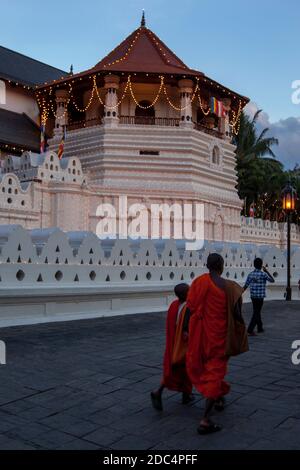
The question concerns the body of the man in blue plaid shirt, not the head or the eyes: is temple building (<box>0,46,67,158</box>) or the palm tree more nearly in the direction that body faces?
the palm tree

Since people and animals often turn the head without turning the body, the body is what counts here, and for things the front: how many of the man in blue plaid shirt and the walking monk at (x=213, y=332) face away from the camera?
2

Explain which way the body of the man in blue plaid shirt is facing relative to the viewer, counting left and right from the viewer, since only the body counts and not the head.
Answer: facing away from the viewer

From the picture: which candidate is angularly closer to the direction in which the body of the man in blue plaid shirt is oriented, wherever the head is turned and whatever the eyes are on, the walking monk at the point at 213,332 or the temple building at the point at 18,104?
the temple building

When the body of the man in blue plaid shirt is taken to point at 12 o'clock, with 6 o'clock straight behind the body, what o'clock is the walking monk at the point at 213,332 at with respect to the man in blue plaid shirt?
The walking monk is roughly at 6 o'clock from the man in blue plaid shirt.

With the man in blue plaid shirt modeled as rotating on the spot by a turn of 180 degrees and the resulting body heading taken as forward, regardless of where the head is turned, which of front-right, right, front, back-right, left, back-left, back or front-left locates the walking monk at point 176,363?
front

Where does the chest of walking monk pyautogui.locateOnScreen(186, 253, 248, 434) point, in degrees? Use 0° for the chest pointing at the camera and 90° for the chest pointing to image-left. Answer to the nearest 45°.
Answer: approximately 180°

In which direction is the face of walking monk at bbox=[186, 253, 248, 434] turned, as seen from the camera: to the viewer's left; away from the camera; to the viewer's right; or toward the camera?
away from the camera

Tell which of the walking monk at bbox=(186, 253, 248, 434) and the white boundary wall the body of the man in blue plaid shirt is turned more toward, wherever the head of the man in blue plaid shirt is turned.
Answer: the white boundary wall

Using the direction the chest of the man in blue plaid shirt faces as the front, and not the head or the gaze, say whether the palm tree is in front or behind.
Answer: in front
